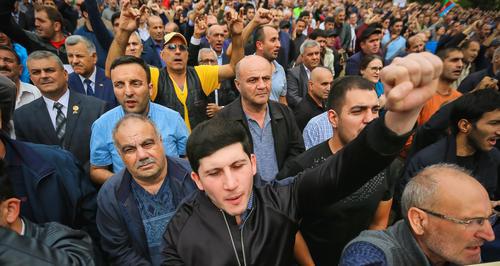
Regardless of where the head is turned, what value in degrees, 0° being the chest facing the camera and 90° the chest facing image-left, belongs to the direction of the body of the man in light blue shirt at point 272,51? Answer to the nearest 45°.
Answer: approximately 315°

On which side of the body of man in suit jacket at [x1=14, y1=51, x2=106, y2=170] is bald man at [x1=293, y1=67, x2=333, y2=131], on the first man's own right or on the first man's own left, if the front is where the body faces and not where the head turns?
on the first man's own left

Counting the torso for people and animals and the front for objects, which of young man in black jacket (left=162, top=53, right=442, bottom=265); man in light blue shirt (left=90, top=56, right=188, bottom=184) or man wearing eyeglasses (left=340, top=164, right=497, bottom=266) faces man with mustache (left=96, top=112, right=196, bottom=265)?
the man in light blue shirt

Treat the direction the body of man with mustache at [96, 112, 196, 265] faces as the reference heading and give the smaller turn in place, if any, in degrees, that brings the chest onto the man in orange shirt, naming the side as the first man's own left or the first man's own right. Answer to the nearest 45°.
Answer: approximately 90° to the first man's own left

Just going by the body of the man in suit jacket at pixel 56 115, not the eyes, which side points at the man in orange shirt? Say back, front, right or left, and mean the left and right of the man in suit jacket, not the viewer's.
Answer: left

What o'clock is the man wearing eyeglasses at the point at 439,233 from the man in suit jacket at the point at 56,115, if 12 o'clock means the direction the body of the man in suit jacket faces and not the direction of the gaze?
The man wearing eyeglasses is roughly at 11 o'clock from the man in suit jacket.
